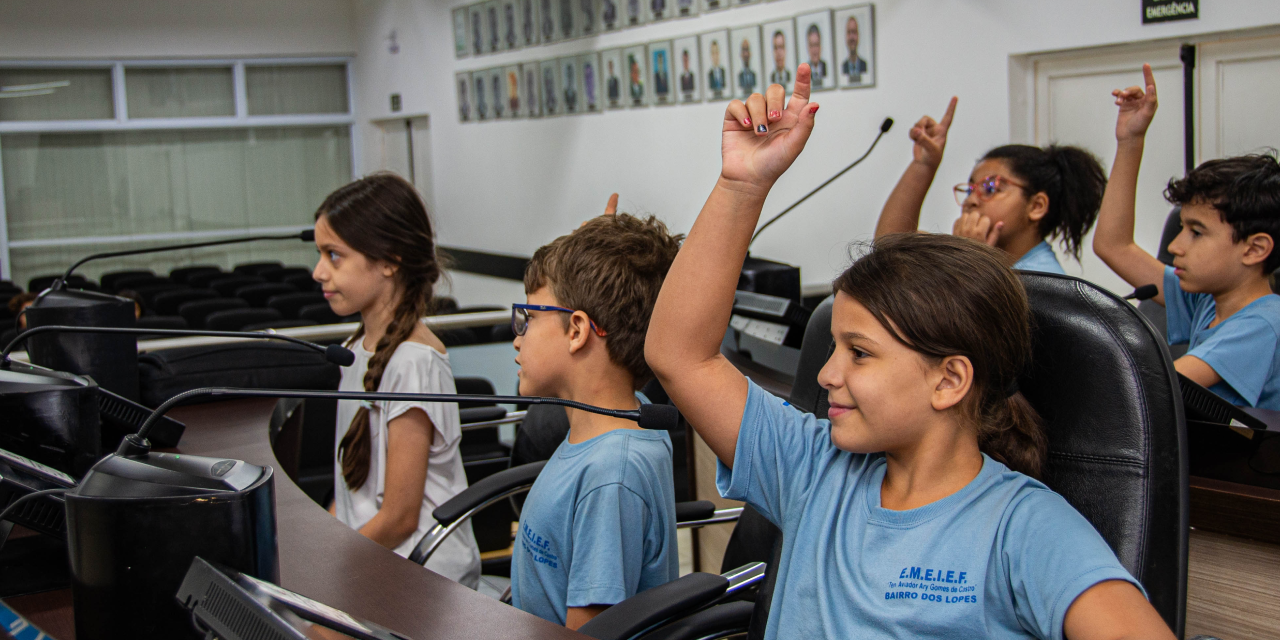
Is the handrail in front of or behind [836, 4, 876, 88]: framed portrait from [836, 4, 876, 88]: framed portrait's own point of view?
in front

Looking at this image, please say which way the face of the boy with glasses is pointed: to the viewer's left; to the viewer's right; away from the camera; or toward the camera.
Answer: to the viewer's left

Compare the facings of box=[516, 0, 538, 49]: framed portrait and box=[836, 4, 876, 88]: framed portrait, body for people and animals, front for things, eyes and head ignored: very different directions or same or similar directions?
same or similar directions

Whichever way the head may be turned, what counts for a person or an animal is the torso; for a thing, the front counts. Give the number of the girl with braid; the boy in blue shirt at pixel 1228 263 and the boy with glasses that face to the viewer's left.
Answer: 3

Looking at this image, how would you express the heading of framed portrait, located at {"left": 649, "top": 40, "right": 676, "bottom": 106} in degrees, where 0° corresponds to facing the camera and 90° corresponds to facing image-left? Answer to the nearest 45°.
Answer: approximately 45°

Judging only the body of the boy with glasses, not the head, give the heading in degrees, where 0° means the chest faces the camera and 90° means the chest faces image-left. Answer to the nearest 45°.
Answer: approximately 90°

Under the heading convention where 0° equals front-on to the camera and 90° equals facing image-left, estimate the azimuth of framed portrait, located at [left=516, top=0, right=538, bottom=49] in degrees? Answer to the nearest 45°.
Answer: approximately 45°

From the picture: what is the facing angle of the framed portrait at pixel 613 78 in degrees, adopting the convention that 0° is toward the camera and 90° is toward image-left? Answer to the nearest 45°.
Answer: approximately 45°

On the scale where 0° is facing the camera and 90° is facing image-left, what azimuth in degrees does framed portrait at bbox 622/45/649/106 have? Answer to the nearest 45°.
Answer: approximately 45°

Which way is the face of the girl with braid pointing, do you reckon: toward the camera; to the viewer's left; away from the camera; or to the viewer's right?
to the viewer's left

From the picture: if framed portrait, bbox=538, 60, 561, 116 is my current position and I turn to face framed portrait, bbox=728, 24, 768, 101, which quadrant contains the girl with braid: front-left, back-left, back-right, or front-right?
front-right

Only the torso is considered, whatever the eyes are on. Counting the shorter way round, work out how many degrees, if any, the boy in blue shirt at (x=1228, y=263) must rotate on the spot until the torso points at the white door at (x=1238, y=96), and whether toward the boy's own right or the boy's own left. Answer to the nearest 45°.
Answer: approximately 90° to the boy's own right

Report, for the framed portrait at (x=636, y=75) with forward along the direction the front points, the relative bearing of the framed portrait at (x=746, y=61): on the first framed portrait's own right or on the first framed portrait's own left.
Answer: on the first framed portrait's own left

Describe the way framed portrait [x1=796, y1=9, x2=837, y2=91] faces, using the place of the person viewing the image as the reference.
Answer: facing the viewer and to the left of the viewer

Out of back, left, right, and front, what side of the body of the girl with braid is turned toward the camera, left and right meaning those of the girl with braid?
left

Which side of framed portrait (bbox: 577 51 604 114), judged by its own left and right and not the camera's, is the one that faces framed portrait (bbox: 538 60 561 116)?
right

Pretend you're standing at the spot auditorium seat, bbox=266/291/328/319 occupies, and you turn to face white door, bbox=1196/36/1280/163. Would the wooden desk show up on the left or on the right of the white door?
right
